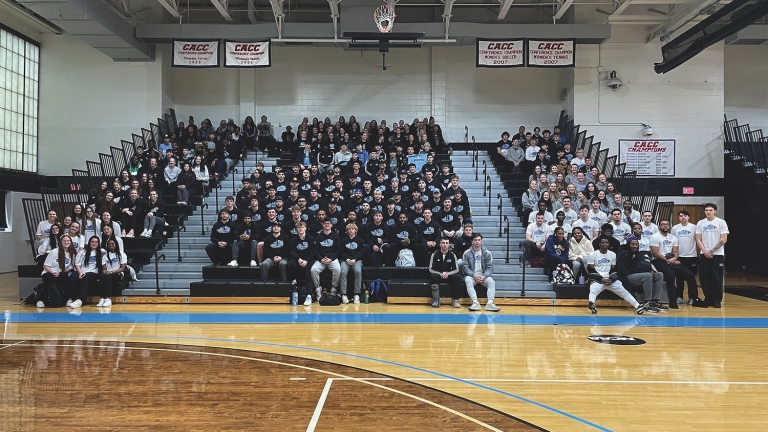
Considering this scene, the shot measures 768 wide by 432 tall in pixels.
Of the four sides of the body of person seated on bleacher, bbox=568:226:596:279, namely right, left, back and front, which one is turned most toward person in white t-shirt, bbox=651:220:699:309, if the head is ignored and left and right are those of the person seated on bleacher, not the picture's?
left

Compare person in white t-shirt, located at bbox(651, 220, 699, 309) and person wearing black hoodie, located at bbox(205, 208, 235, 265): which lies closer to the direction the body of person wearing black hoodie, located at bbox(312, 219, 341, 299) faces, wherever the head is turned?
the person in white t-shirt

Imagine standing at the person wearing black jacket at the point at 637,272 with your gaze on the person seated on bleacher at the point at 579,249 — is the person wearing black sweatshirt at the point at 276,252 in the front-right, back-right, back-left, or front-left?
front-left

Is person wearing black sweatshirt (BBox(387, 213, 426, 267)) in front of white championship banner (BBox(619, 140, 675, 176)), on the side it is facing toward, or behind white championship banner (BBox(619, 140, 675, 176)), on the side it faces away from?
in front

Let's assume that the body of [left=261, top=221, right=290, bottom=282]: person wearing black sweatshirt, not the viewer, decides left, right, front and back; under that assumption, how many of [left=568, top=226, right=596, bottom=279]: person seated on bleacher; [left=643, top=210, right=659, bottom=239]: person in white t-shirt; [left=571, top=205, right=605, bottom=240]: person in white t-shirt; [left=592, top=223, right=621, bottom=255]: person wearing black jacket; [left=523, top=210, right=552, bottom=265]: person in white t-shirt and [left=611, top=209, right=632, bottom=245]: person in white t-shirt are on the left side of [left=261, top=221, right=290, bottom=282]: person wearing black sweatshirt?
6

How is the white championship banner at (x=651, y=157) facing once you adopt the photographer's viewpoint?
facing the viewer

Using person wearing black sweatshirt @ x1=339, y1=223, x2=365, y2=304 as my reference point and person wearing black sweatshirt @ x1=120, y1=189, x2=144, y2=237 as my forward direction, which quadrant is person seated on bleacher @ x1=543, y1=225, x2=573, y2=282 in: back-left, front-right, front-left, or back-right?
back-right

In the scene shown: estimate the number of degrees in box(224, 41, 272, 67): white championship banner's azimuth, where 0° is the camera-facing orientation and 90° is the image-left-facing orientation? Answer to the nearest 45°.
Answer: approximately 0°

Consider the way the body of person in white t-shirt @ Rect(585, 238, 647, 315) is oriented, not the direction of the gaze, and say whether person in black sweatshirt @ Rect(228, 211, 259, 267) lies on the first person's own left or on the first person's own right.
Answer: on the first person's own right

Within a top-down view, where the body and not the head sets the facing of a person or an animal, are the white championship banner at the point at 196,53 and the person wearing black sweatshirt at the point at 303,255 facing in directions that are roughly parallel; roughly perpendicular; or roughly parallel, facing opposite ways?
roughly parallel

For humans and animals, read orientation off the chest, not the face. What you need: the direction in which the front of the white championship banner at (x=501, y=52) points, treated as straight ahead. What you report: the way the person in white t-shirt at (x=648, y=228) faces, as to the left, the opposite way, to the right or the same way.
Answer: the same way

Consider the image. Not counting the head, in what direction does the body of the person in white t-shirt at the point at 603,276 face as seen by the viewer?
toward the camera

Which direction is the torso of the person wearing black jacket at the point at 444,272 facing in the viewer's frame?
toward the camera

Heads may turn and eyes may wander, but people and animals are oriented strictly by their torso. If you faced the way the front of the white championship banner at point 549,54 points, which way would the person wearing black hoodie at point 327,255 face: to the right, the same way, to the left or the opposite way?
the same way

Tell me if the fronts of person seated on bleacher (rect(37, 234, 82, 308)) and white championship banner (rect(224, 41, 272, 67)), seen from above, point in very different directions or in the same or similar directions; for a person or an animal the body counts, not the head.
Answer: same or similar directions

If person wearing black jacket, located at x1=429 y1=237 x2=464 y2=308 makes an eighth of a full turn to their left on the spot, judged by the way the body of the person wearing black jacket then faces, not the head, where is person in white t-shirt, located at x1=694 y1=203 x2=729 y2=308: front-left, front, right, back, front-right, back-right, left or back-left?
front-left

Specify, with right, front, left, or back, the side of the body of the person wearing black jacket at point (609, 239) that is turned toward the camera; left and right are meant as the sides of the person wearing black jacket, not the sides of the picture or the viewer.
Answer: front
